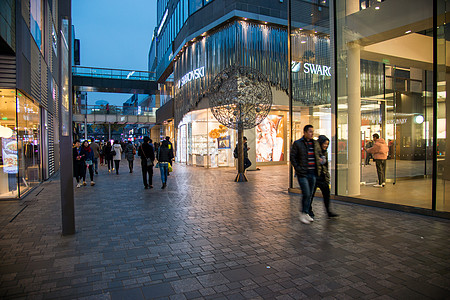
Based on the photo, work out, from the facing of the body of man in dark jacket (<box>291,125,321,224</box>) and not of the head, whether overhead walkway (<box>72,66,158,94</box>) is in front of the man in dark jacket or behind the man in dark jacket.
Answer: behind

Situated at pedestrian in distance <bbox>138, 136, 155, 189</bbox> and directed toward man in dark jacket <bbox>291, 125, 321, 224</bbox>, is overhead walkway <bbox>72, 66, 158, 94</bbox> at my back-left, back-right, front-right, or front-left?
back-left

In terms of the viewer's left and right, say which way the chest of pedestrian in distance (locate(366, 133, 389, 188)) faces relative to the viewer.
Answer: facing to the left of the viewer

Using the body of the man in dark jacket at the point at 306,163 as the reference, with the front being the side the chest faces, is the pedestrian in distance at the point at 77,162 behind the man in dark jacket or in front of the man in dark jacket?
behind

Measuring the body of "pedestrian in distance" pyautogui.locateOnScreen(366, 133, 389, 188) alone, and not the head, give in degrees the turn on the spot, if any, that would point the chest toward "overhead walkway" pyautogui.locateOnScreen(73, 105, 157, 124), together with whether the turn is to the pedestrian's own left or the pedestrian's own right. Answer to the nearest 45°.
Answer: approximately 45° to the pedestrian's own right

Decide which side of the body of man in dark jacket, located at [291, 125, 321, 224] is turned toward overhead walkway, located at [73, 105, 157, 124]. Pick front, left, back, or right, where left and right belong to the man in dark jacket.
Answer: back

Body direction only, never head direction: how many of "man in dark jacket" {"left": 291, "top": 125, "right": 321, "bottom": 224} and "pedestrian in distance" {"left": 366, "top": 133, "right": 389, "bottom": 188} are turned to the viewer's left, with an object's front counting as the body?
1

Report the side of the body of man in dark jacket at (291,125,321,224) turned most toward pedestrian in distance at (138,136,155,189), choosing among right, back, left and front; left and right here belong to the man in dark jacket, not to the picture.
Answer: back

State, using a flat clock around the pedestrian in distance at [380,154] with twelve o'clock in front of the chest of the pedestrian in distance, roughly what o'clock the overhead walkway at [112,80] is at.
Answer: The overhead walkway is roughly at 1 o'clock from the pedestrian in distance.

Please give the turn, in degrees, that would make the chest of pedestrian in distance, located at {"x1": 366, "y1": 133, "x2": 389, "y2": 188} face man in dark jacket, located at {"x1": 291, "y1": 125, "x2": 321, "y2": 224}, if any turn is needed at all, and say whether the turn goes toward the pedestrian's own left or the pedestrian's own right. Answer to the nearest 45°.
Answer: approximately 90° to the pedestrian's own left

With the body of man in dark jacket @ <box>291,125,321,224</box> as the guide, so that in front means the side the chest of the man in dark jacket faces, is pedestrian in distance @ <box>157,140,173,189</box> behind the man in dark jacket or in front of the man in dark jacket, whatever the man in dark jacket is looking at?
behind
